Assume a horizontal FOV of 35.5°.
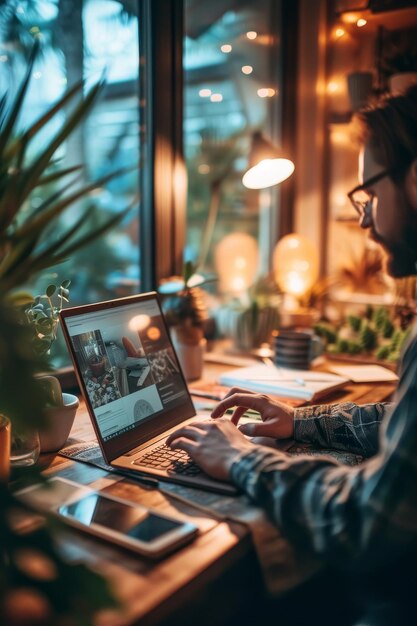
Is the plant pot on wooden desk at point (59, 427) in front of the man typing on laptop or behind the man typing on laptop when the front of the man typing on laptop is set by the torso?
in front

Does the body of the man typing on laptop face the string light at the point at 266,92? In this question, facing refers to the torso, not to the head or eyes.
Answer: no

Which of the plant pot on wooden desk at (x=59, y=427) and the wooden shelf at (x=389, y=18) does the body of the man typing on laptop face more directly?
the plant pot on wooden desk

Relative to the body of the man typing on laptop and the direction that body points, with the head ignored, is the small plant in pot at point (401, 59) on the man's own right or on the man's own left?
on the man's own right

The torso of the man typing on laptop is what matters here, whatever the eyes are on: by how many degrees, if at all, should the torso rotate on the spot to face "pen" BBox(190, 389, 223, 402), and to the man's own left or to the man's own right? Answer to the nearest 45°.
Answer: approximately 45° to the man's own right

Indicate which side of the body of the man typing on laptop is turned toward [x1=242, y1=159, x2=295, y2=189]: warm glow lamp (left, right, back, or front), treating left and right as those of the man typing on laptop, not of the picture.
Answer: right

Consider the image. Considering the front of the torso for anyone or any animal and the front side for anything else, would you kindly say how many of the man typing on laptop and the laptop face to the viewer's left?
1

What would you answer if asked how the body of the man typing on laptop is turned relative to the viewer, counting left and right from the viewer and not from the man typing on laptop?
facing to the left of the viewer

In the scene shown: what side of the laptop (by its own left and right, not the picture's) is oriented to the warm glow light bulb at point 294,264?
left

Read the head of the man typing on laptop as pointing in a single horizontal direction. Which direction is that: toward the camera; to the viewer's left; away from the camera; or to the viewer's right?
to the viewer's left

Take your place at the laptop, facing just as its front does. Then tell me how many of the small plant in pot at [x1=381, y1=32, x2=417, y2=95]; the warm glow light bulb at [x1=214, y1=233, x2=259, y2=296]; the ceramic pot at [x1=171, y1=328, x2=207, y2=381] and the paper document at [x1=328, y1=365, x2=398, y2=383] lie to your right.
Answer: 0

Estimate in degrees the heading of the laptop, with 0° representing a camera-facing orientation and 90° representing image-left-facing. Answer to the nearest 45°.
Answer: approximately 315°
